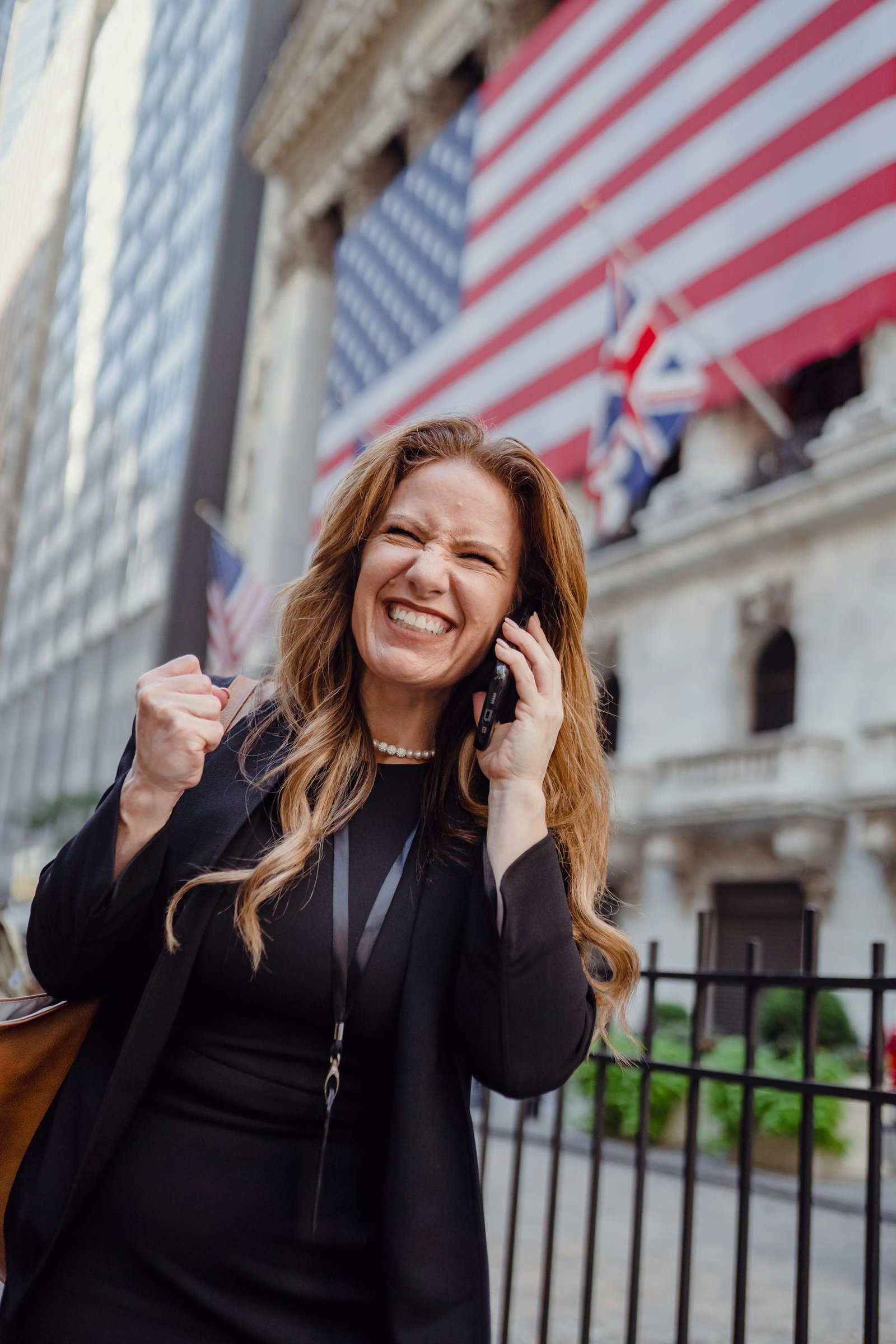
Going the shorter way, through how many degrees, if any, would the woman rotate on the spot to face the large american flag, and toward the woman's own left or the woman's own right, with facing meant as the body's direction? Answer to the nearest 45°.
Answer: approximately 180°

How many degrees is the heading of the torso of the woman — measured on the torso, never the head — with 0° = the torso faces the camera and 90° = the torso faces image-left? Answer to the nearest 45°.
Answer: approximately 0°

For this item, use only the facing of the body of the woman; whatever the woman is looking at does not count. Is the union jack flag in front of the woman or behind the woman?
behind

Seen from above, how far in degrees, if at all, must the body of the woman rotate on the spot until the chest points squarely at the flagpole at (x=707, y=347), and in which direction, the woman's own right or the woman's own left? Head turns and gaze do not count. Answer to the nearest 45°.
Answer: approximately 180°

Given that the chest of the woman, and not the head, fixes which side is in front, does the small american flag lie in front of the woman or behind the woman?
behind

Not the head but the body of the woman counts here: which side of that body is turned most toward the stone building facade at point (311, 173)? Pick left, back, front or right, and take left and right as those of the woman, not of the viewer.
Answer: back

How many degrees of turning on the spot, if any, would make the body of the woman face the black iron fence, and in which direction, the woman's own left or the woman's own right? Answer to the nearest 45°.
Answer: approximately 135° to the woman's own left
